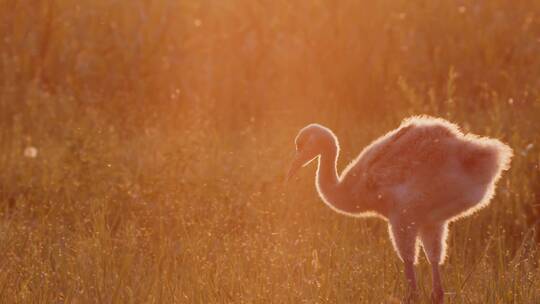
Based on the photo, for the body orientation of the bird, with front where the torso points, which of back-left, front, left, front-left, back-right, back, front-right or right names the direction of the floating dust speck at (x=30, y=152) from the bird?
front-right

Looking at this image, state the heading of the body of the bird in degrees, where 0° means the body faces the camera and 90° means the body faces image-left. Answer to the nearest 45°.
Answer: approximately 90°
